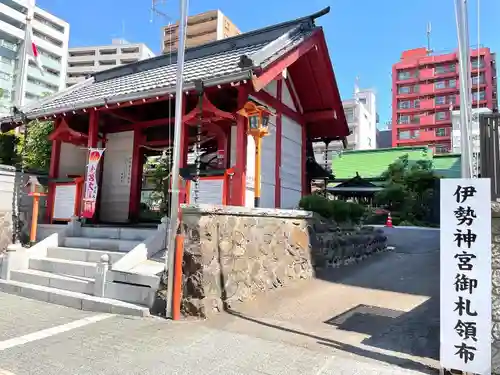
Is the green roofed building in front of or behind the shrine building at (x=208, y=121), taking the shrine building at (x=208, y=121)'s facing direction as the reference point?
behind

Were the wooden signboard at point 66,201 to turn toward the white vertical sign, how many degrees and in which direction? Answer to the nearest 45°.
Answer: approximately 90° to its left

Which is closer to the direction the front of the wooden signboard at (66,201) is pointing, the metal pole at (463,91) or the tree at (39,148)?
the metal pole

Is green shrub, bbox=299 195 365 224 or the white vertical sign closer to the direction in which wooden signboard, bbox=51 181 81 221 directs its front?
the white vertical sign

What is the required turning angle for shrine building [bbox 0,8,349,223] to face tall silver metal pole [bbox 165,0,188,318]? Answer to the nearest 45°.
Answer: approximately 45° to its left

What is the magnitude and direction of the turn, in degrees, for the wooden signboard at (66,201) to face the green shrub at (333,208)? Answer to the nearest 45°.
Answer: approximately 90° to its left

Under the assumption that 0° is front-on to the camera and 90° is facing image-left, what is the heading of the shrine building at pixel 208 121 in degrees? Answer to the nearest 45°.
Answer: approximately 45°

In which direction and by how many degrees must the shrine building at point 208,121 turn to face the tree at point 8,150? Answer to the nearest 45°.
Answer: approximately 90° to its right

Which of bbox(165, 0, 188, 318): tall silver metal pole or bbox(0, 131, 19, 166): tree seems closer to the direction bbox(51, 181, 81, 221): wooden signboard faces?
the tall silver metal pole

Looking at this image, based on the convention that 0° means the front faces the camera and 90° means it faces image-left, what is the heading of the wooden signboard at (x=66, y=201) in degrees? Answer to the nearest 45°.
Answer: approximately 45°
